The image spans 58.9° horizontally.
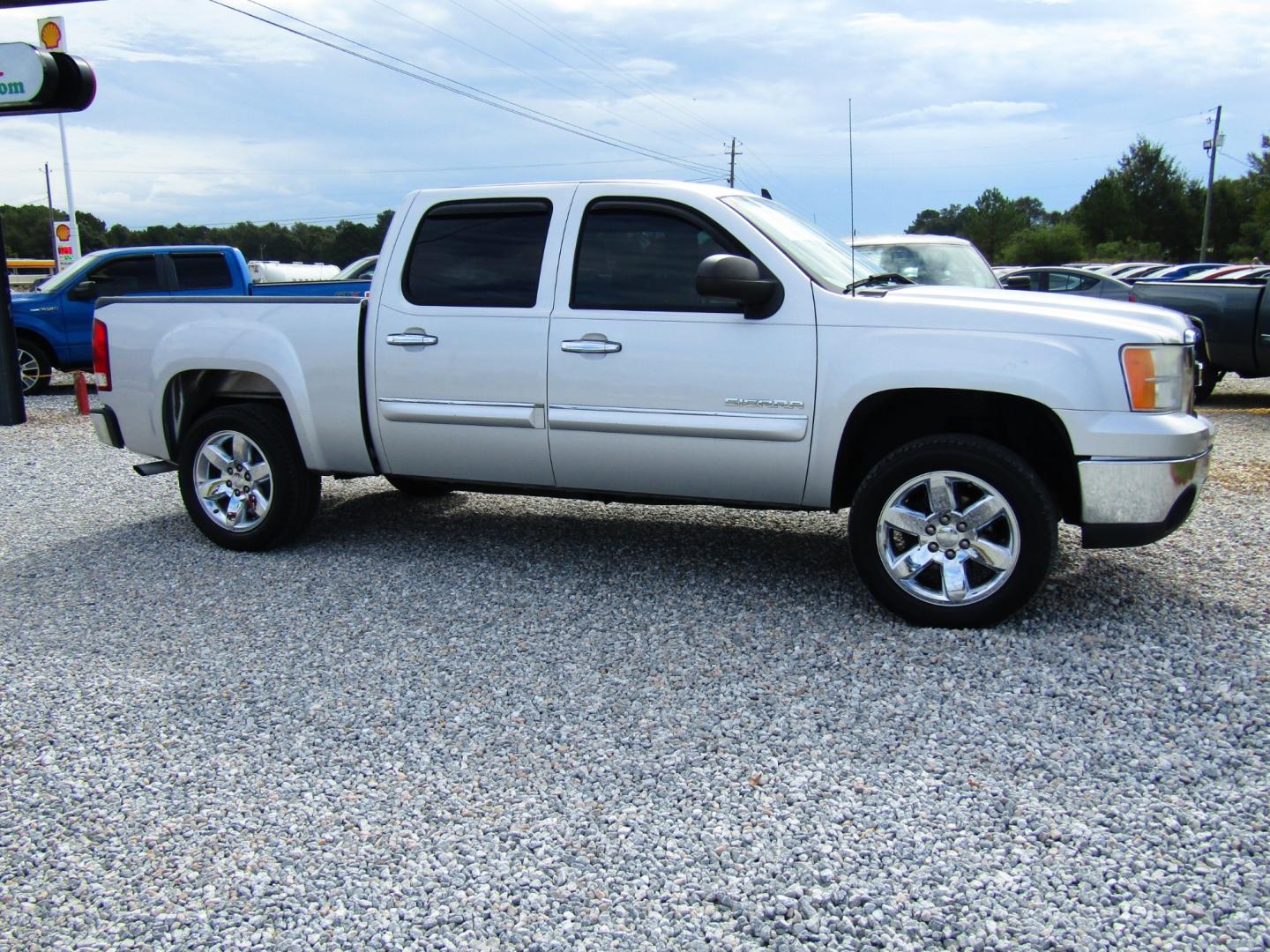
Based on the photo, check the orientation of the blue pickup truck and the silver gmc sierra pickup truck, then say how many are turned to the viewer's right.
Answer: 1

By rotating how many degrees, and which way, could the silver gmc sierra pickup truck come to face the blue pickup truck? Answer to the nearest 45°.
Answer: approximately 135° to its left

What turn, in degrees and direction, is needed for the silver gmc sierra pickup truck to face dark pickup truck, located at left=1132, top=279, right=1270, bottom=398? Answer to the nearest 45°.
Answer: approximately 45° to its left

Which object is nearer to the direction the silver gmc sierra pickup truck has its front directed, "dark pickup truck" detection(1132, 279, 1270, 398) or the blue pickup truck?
the dark pickup truck

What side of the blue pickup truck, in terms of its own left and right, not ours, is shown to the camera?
left

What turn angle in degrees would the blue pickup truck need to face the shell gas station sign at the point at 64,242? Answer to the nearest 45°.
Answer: approximately 90° to its right

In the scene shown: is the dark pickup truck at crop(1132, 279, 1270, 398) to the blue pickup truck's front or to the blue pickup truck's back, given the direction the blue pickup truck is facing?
to the back

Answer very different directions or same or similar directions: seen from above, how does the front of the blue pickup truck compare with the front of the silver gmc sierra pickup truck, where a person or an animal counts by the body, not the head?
very different directions

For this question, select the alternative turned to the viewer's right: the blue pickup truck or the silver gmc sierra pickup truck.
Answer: the silver gmc sierra pickup truck

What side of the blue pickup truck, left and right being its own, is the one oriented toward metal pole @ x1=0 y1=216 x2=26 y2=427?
left

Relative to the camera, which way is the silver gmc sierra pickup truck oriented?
to the viewer's right
